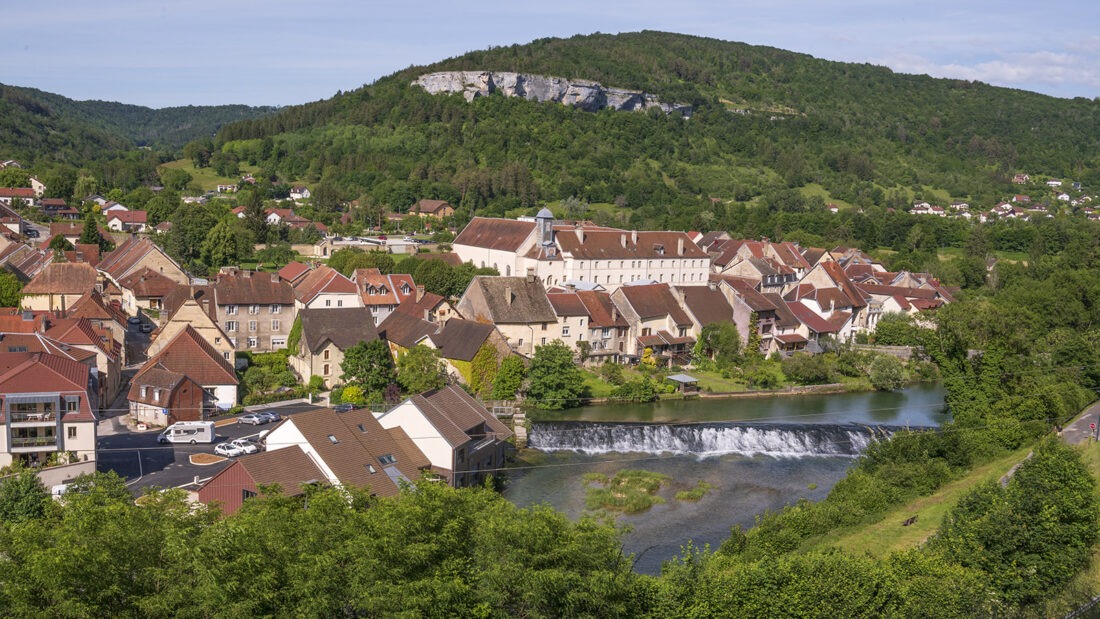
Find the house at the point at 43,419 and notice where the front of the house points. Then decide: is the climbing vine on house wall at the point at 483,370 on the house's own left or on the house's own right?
on the house's own left

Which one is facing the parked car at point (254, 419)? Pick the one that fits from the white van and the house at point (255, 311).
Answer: the house

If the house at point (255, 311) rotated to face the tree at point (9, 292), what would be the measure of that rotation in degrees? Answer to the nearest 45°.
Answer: approximately 90° to its right

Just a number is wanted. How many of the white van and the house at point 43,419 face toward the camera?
1

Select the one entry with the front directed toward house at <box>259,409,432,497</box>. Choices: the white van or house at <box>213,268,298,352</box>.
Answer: house at <box>213,268,298,352</box>

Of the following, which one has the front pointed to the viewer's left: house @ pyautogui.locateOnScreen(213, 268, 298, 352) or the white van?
the white van

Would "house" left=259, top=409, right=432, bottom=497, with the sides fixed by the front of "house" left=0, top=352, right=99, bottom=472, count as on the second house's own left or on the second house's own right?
on the second house's own left

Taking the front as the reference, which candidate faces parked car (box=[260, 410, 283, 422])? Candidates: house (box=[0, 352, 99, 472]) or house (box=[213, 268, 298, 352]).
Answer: house (box=[213, 268, 298, 352])

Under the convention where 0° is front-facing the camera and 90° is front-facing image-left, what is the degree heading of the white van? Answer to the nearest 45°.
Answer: approximately 90°

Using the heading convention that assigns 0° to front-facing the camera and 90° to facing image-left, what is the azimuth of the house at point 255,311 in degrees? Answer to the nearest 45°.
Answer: approximately 0°
